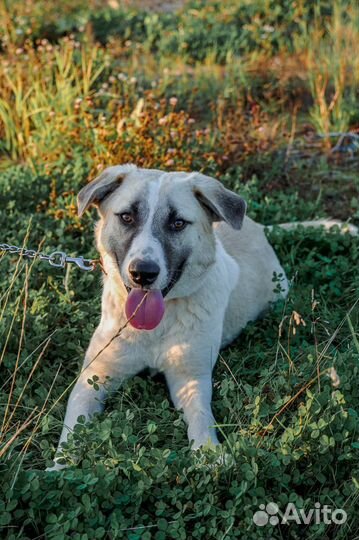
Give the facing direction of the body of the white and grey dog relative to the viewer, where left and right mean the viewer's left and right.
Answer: facing the viewer and to the left of the viewer
